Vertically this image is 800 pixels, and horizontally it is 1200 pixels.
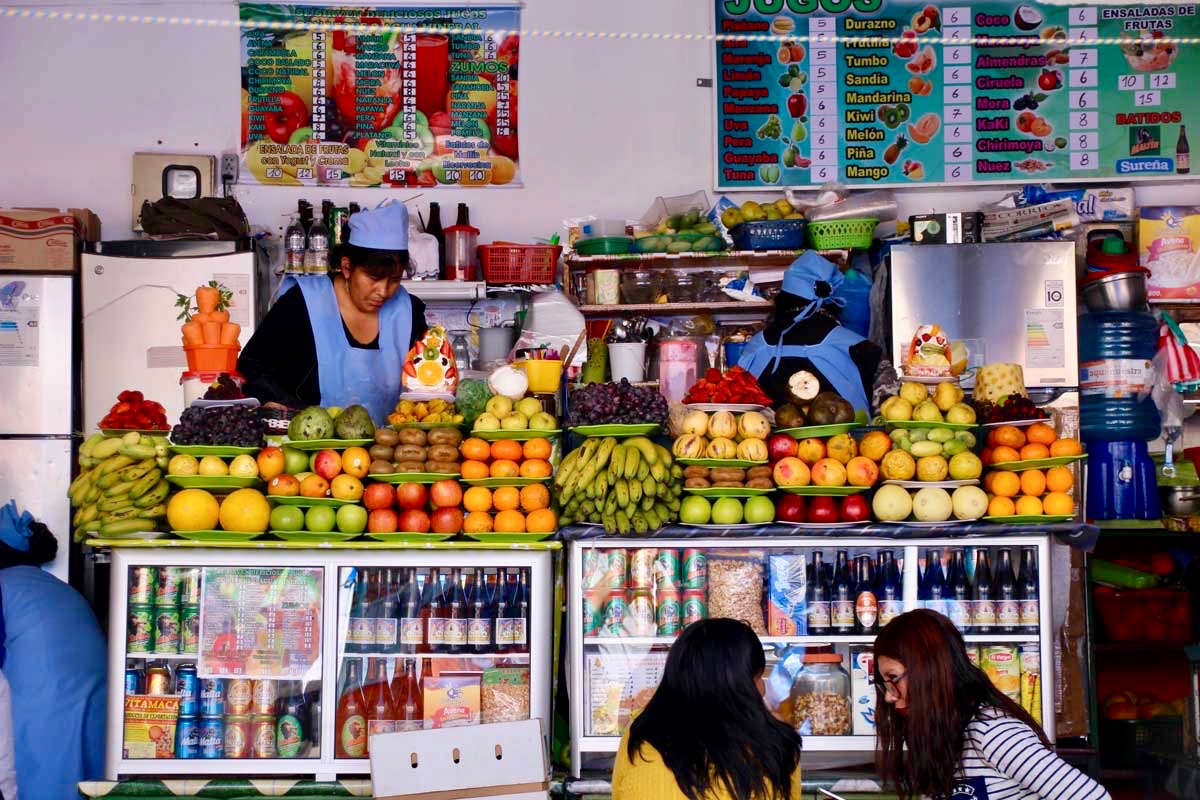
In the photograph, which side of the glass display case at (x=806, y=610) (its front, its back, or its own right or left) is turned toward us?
front

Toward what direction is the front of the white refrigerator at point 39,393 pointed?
toward the camera

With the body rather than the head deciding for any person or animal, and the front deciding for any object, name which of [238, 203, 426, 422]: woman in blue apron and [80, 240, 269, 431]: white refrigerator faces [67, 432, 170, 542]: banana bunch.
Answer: the white refrigerator

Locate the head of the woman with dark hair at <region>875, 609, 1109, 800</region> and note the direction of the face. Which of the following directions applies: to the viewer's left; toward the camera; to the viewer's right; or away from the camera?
to the viewer's left

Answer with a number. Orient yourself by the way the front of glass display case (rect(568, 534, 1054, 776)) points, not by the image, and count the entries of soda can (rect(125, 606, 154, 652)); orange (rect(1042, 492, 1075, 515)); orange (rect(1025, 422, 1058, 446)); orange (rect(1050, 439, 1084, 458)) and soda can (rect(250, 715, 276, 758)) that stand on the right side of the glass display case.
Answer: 2

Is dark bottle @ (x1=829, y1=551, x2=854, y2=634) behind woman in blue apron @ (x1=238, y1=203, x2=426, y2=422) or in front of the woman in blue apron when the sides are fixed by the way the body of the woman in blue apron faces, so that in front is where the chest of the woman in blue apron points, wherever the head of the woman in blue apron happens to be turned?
in front

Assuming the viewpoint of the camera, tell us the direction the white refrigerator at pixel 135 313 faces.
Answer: facing the viewer

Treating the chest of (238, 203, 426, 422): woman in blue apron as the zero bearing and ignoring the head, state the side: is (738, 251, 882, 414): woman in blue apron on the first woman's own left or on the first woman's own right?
on the first woman's own left

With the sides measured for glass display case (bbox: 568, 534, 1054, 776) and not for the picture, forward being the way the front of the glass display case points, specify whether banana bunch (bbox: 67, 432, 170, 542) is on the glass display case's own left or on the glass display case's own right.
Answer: on the glass display case's own right

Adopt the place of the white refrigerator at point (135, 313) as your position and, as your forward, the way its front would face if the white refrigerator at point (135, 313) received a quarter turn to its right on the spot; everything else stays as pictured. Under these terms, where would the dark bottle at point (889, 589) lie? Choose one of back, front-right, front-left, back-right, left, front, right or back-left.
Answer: back-left

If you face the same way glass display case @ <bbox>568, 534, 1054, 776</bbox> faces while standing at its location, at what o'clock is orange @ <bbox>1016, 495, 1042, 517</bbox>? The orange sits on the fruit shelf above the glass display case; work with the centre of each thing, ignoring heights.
The orange is roughly at 9 o'clock from the glass display case.

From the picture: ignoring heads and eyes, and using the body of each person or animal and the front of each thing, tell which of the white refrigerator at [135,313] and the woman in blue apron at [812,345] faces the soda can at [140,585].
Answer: the white refrigerator
